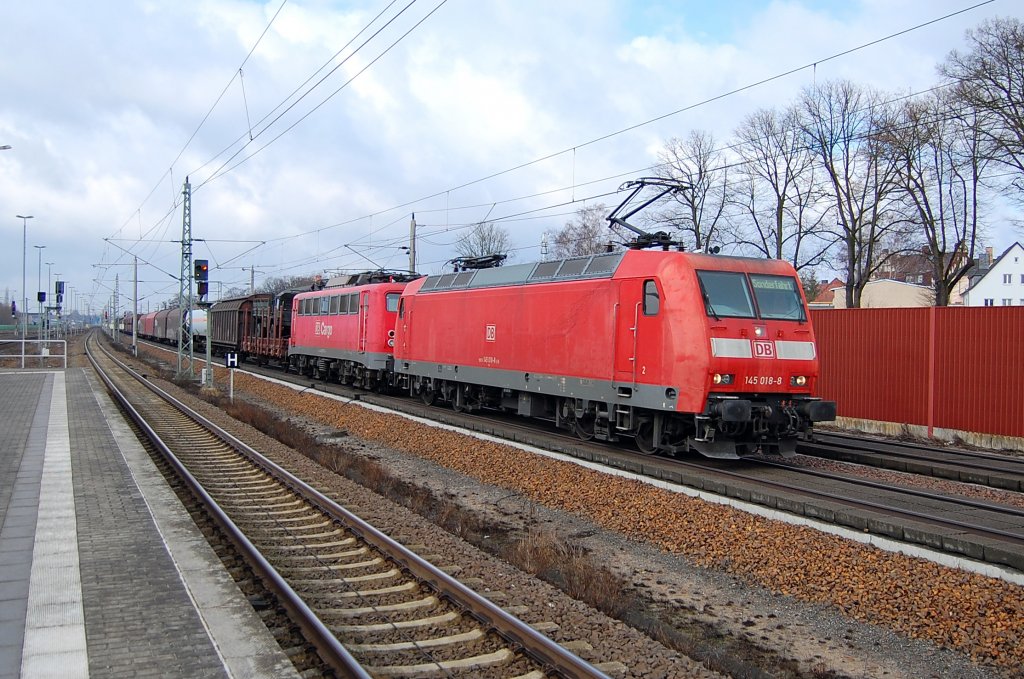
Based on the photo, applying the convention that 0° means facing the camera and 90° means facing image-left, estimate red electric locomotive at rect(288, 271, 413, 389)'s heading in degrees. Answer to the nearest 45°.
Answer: approximately 315°

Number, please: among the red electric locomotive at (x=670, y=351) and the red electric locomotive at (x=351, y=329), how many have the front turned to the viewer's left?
0

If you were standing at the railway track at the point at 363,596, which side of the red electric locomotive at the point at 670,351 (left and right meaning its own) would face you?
right

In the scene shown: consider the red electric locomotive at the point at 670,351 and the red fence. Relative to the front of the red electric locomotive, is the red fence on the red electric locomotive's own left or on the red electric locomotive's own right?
on the red electric locomotive's own left

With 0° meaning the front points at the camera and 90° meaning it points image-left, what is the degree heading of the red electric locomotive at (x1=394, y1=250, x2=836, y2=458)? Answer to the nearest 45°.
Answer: approximately 315°

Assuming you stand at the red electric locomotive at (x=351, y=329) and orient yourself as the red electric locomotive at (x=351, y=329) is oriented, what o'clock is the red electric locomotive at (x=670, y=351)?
the red electric locomotive at (x=670, y=351) is roughly at 1 o'clock from the red electric locomotive at (x=351, y=329).

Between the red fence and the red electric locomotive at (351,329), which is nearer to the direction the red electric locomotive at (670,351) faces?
the red fence

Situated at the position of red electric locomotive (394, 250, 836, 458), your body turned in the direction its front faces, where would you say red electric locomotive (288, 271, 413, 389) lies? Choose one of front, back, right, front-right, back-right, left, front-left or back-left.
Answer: back
